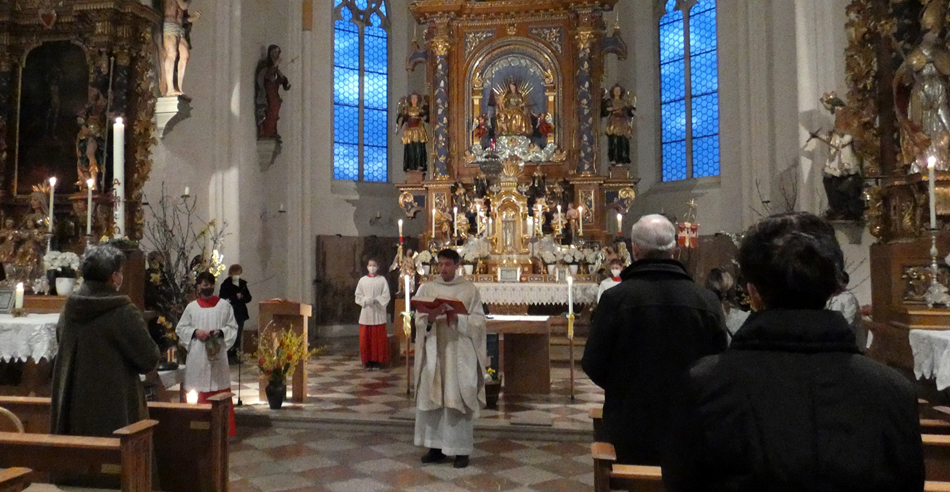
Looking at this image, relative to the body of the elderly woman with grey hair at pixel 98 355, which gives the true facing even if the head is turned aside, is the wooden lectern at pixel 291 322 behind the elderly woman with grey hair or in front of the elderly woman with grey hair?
in front

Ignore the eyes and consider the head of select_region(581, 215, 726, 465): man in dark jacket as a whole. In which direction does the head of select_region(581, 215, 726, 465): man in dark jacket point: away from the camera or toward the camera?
away from the camera

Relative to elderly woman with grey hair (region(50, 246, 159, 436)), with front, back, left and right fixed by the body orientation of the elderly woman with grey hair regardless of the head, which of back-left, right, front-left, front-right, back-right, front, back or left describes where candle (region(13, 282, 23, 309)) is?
front-left

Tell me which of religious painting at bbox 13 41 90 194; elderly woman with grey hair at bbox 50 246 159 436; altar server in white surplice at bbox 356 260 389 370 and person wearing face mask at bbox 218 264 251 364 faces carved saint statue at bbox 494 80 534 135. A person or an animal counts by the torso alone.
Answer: the elderly woman with grey hair

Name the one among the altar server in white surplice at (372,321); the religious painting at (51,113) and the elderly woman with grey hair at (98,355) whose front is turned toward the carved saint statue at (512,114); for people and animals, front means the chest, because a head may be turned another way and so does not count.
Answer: the elderly woman with grey hair

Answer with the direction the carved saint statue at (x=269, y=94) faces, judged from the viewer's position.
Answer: facing the viewer and to the right of the viewer

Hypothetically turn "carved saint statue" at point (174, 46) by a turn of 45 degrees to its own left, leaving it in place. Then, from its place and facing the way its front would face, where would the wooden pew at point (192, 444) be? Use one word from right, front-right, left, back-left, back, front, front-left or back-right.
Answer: right

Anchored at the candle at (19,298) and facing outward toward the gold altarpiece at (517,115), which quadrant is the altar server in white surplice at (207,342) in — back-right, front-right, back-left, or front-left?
front-right

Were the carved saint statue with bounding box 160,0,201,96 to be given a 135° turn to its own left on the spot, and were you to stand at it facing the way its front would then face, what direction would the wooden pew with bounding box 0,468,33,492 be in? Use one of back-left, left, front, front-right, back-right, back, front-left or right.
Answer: back

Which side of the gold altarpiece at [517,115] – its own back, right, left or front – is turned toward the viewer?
front

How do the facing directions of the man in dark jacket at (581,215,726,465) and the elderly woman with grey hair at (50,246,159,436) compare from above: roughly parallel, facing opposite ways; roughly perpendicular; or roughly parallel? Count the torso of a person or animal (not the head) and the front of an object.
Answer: roughly parallel

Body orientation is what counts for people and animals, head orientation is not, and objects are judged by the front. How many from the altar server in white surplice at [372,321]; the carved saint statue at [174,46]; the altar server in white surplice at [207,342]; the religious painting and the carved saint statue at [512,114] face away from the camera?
0

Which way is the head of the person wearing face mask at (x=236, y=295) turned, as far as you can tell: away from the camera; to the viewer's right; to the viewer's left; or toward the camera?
toward the camera

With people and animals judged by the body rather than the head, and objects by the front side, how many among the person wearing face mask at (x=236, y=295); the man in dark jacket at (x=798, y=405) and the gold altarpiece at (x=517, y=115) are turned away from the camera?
1

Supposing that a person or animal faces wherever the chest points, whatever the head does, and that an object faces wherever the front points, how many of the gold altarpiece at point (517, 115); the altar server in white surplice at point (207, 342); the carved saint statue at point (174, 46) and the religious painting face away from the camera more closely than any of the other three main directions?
0

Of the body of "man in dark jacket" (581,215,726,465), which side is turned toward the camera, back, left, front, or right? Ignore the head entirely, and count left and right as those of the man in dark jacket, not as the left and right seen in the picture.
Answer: back
